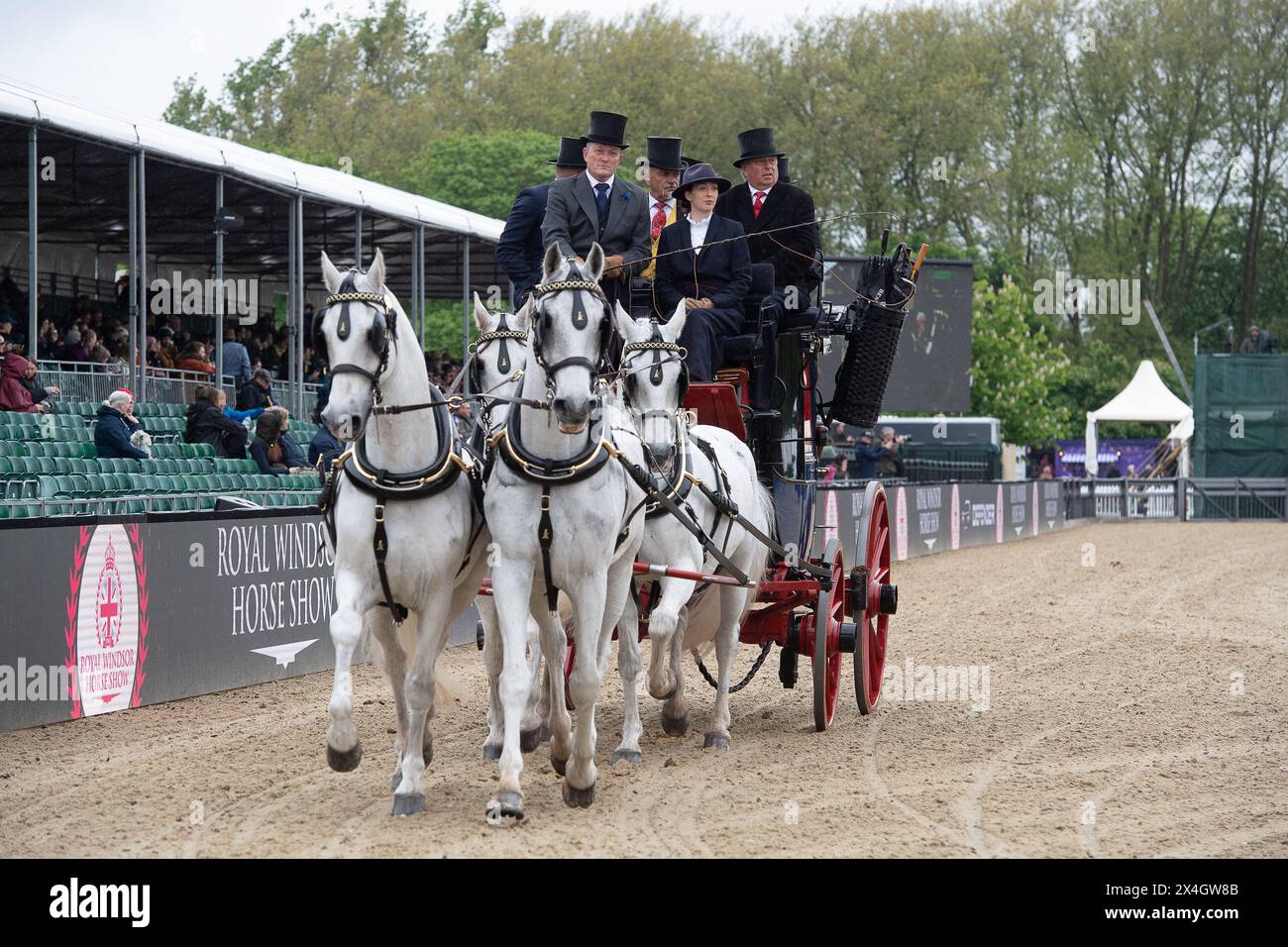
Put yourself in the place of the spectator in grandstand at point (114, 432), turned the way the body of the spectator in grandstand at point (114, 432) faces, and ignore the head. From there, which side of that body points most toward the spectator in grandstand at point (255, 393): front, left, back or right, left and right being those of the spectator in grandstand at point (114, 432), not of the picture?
left

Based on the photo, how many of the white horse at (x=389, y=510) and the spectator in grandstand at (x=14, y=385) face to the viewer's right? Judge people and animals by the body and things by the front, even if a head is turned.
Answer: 1

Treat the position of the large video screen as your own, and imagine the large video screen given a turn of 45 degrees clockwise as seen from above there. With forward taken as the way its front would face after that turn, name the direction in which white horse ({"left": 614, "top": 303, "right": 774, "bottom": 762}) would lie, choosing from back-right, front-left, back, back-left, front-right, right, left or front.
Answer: front-left

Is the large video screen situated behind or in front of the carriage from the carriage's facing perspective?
behind

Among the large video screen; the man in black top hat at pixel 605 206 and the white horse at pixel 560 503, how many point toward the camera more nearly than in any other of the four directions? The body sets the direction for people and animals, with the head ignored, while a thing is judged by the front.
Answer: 3

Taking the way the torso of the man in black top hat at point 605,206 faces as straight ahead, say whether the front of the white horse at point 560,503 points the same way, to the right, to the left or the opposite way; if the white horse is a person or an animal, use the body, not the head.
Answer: the same way

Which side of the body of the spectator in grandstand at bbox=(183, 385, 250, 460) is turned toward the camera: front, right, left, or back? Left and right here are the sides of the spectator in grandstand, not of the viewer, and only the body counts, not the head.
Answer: right

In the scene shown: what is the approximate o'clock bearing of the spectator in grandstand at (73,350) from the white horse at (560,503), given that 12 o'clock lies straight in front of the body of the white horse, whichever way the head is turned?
The spectator in grandstand is roughly at 5 o'clock from the white horse.

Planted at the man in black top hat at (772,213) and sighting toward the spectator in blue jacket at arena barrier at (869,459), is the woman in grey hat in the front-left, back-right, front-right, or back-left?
back-left

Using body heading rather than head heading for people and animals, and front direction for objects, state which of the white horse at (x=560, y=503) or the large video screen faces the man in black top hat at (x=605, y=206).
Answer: the large video screen

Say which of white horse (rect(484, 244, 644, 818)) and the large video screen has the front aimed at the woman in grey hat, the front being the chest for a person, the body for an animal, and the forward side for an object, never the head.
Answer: the large video screen

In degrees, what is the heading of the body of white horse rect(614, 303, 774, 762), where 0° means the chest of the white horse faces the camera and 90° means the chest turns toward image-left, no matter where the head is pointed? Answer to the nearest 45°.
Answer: approximately 45°

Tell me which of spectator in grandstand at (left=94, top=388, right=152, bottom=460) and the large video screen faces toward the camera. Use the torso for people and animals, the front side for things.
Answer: the large video screen

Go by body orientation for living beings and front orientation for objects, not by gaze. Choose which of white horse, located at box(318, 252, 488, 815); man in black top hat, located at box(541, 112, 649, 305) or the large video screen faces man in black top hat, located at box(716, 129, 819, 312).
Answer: the large video screen

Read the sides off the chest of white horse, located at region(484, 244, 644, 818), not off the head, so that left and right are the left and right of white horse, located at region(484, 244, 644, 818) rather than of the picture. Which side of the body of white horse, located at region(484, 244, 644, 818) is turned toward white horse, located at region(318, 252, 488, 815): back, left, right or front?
right

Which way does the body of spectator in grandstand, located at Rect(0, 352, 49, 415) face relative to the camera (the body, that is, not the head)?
to the viewer's right

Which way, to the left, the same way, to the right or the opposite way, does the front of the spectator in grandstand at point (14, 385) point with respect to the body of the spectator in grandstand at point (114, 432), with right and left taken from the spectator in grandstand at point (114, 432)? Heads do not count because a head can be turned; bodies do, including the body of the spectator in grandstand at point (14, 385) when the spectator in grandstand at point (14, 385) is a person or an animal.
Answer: the same way

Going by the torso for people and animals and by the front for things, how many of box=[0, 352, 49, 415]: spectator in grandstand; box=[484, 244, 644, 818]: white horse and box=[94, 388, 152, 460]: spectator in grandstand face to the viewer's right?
2

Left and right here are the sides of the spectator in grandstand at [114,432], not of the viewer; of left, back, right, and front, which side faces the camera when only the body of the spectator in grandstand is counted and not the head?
right

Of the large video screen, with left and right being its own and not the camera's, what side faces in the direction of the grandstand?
front

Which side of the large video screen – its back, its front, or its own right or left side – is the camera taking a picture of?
front
